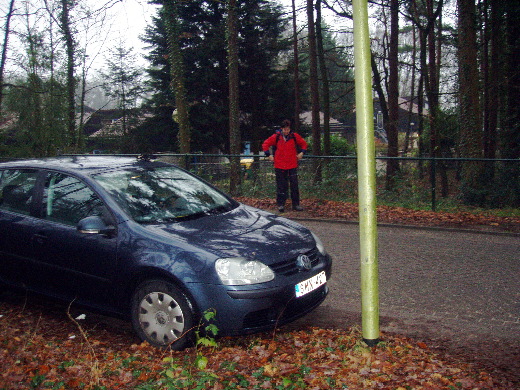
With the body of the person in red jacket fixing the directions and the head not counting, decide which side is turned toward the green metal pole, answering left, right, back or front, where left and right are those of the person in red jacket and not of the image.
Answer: front

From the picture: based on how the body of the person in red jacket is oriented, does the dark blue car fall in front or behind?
in front

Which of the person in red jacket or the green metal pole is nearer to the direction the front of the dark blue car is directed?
the green metal pole

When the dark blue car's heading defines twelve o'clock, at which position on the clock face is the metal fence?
The metal fence is roughly at 9 o'clock from the dark blue car.

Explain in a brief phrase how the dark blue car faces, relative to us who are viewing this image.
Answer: facing the viewer and to the right of the viewer

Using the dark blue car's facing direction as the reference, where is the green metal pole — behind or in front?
in front

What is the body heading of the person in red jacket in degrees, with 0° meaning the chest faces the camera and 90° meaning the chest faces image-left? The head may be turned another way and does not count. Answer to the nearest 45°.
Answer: approximately 0°

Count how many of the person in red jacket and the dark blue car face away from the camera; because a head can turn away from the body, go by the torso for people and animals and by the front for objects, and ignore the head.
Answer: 0
